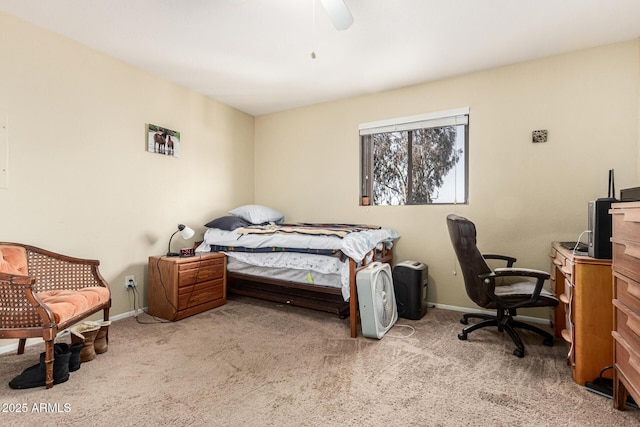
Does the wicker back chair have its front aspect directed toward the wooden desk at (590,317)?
yes

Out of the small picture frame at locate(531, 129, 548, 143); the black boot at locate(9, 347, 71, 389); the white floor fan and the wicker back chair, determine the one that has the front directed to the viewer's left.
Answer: the black boot

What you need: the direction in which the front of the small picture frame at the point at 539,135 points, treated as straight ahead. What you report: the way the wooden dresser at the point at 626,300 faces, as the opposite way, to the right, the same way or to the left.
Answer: to the right

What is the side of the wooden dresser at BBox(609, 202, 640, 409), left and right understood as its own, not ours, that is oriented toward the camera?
left

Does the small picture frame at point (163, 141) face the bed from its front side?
yes

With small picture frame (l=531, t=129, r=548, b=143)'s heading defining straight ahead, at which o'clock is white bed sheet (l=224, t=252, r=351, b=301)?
The white bed sheet is roughly at 2 o'clock from the small picture frame.

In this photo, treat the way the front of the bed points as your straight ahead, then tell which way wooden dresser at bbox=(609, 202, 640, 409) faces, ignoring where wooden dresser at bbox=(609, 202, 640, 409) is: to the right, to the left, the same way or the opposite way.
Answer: the opposite way

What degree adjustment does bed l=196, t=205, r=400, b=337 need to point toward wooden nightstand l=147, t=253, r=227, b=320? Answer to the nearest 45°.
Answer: approximately 135° to its right
